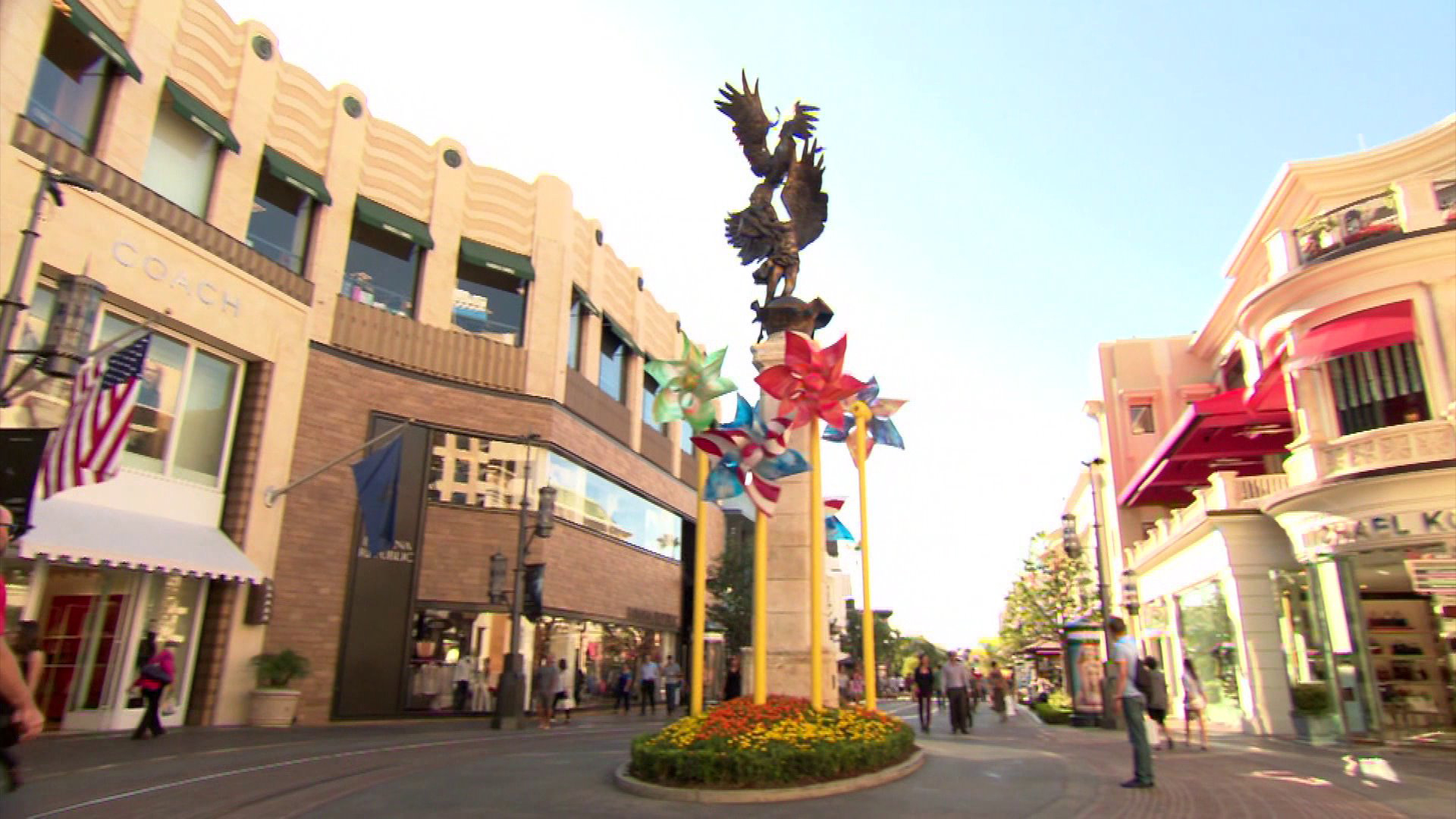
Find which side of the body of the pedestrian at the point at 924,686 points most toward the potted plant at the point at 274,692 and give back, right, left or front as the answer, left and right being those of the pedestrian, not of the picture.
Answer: right

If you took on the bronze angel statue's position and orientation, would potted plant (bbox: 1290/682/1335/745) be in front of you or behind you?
behind

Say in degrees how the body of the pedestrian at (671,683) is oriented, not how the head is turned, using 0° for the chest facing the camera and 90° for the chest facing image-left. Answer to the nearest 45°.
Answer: approximately 0°

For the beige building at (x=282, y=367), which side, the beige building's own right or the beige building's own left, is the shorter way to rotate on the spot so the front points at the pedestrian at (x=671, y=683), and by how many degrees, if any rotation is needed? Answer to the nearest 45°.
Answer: approximately 90° to the beige building's own left

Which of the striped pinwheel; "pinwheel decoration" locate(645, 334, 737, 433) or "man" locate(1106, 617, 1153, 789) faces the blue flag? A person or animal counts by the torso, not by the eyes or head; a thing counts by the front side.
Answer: the man

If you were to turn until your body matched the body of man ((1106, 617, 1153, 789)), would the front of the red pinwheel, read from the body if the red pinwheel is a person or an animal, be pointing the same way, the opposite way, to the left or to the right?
to the left

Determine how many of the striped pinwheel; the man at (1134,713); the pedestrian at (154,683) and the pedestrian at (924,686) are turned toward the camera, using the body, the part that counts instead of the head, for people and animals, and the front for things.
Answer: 2

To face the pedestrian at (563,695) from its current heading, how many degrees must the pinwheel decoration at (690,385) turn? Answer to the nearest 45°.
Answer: approximately 180°

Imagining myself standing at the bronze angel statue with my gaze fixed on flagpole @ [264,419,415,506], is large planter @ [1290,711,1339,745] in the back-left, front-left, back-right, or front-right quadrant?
back-right

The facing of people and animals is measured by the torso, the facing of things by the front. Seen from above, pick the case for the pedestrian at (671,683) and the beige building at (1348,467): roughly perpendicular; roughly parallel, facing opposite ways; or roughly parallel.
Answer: roughly perpendicular

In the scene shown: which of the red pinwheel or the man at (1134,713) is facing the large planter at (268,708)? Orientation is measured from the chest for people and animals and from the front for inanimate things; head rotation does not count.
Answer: the man

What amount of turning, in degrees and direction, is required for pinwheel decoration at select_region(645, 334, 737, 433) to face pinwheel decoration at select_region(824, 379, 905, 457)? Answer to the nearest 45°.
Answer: approximately 135° to its left
